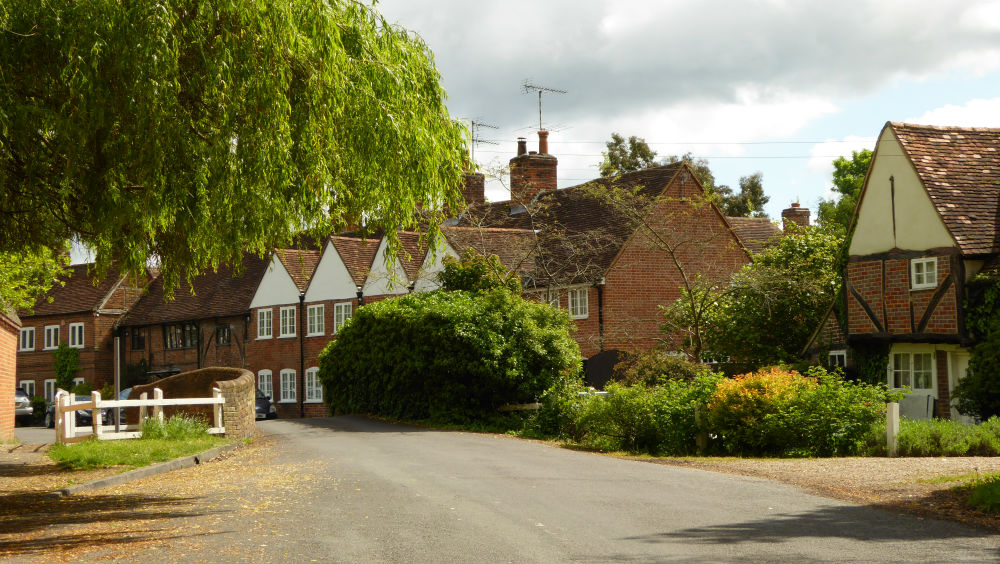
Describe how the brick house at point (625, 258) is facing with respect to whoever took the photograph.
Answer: facing the viewer and to the left of the viewer

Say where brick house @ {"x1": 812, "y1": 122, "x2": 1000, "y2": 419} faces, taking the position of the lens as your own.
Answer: facing the viewer

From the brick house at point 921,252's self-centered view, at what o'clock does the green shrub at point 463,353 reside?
The green shrub is roughly at 3 o'clock from the brick house.

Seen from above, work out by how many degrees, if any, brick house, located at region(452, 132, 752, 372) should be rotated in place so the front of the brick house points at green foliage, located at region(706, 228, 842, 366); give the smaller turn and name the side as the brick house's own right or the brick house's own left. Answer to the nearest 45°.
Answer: approximately 90° to the brick house's own left

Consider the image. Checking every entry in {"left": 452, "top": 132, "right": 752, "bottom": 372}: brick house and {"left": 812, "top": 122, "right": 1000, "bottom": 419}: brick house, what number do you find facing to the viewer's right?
0

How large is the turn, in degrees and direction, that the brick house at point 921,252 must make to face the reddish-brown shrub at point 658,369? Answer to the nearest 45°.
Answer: approximately 90° to its right

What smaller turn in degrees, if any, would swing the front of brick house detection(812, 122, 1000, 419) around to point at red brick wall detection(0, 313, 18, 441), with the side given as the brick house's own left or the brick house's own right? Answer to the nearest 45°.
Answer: approximately 90° to the brick house's own right

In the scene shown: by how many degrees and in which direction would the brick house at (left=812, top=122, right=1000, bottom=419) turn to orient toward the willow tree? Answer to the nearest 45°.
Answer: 0° — it already faces it

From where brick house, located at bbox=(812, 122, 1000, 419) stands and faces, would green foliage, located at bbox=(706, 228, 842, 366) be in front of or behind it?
behind

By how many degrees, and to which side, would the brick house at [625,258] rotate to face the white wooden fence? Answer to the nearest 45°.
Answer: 0° — it already faces it

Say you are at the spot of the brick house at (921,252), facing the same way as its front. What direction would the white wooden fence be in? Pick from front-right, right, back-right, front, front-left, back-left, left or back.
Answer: front-right

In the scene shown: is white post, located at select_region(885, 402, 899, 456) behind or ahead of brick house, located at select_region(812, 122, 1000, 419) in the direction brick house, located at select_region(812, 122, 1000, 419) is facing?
ahead

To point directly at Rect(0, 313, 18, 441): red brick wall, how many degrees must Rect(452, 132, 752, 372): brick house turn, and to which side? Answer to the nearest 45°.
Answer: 0° — it already faces it

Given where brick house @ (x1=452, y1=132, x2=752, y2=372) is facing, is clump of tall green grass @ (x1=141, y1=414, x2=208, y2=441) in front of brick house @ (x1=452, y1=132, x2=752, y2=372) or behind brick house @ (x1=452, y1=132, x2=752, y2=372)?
in front
